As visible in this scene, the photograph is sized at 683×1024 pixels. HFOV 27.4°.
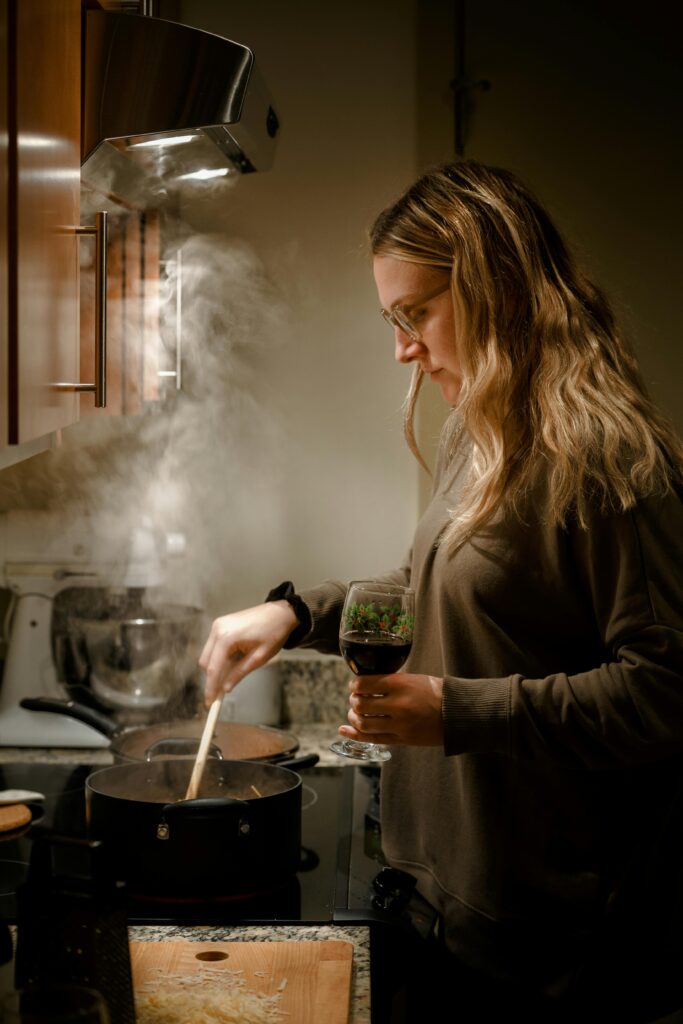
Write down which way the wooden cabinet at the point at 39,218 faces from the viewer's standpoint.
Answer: facing to the right of the viewer

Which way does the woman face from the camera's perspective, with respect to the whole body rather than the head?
to the viewer's left

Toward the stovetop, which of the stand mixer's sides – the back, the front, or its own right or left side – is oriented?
right

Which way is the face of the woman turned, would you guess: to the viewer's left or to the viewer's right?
to the viewer's left

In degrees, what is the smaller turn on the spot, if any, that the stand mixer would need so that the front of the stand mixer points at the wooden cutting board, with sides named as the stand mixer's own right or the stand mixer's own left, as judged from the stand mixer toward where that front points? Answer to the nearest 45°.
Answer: approximately 90° to the stand mixer's own right

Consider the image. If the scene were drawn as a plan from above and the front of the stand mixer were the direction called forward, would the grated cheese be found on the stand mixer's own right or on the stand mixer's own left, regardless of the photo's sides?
on the stand mixer's own right

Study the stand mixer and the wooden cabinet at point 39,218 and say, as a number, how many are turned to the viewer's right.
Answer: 2

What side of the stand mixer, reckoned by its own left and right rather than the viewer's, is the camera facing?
right

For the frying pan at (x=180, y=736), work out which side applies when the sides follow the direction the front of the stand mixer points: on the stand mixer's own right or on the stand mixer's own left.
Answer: on the stand mixer's own right
